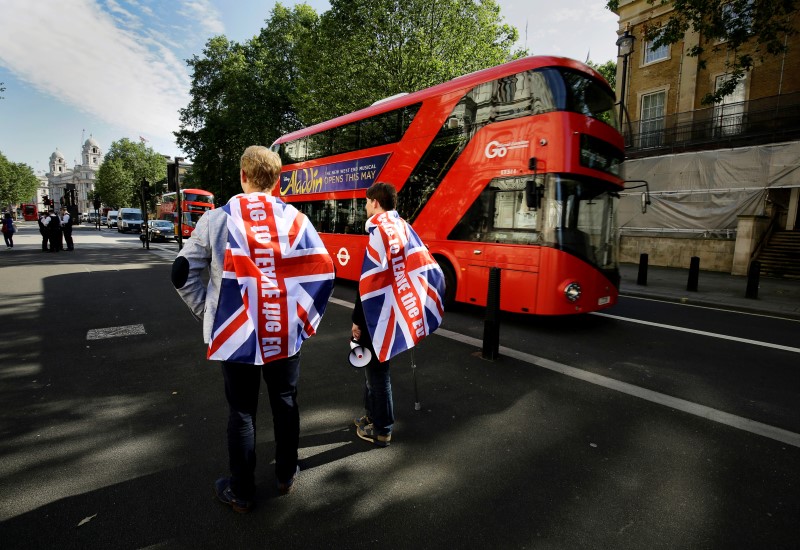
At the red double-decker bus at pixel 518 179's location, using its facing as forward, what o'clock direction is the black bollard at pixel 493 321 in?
The black bollard is roughly at 2 o'clock from the red double-decker bus.

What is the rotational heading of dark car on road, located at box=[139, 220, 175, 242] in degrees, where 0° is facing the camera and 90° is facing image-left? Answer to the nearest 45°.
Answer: approximately 315°

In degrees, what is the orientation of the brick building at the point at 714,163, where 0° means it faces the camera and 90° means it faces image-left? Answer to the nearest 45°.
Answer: approximately 45°

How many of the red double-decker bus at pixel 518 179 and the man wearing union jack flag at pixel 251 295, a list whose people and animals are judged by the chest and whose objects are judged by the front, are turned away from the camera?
1

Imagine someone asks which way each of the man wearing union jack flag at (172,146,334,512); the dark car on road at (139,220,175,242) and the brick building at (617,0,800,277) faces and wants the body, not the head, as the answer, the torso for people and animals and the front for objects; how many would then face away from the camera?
1

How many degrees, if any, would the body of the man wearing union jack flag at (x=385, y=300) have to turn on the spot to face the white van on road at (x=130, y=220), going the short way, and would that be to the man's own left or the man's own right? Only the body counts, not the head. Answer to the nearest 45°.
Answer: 0° — they already face it

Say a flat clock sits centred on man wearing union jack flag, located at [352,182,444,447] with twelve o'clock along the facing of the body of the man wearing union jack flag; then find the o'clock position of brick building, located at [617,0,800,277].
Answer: The brick building is roughly at 3 o'clock from the man wearing union jack flag.

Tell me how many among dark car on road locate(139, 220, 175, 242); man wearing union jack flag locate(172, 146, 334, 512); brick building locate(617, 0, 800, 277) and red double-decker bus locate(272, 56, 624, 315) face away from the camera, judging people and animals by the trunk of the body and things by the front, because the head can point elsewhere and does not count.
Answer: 1

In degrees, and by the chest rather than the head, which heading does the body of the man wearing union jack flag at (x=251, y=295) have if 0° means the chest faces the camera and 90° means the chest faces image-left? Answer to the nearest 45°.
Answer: approximately 180°

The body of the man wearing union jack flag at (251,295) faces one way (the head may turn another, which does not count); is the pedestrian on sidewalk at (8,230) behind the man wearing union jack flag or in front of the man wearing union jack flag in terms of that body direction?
in front

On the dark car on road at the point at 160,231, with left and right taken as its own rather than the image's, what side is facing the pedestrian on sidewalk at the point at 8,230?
right

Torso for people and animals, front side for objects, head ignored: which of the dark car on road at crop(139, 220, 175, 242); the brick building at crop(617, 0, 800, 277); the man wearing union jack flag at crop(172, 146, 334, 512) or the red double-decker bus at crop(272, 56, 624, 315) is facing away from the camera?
the man wearing union jack flag

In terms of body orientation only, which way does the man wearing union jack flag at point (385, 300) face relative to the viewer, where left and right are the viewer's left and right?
facing away from the viewer and to the left of the viewer

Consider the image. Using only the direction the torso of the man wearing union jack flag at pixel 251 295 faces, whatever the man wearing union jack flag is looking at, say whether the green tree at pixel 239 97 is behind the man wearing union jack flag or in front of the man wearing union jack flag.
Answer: in front
